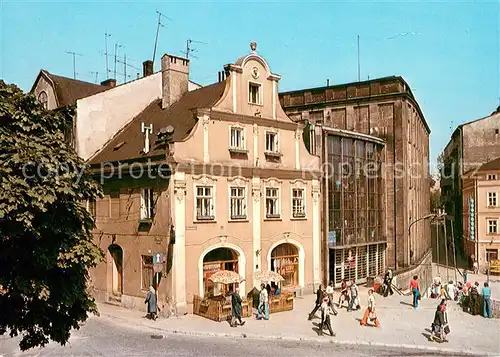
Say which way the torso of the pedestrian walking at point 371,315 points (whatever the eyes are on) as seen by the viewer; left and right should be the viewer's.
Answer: facing to the left of the viewer

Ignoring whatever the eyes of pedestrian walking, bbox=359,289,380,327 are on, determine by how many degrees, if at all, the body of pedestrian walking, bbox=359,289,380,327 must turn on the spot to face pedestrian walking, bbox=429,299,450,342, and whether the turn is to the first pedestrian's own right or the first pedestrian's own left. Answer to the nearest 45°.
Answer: approximately 135° to the first pedestrian's own left

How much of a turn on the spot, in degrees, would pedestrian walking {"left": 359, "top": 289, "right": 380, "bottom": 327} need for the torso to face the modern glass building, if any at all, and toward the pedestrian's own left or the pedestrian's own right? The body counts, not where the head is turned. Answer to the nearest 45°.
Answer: approximately 90° to the pedestrian's own right

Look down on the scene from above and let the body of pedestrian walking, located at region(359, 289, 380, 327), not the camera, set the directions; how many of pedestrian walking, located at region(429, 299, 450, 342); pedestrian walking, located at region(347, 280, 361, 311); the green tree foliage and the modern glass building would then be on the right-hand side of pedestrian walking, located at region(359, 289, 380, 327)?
2
